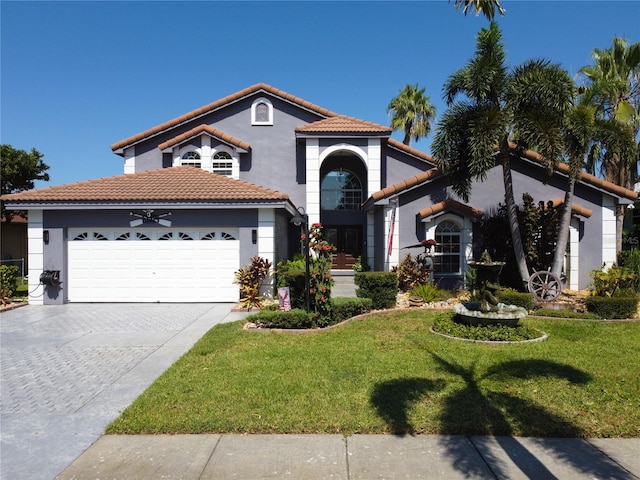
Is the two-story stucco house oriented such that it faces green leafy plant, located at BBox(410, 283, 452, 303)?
no

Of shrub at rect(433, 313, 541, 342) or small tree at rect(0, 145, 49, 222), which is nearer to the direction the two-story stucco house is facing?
the shrub

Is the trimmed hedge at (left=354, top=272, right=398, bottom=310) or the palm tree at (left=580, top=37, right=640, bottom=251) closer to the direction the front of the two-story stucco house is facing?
the trimmed hedge

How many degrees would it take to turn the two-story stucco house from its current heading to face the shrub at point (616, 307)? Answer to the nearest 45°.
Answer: approximately 90° to its left

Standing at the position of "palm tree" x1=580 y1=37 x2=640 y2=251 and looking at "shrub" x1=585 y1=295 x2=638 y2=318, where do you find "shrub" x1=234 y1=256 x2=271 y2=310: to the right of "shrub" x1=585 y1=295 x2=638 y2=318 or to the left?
right

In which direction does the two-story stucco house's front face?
toward the camera

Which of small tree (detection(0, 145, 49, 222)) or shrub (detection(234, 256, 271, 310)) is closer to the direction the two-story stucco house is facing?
the shrub

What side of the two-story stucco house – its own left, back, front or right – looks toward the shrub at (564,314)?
left

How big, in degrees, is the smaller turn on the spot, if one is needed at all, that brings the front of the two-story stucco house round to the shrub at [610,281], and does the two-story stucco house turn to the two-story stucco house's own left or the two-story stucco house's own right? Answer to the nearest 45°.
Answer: approximately 90° to the two-story stucco house's own left

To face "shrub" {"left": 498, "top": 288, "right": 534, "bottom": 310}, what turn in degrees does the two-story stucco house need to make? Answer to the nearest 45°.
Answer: approximately 90° to its left

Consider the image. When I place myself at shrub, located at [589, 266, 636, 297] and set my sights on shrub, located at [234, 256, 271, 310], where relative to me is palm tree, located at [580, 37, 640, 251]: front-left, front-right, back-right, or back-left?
back-right

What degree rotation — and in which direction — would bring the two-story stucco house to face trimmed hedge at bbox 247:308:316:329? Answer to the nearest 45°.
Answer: approximately 45° to its left

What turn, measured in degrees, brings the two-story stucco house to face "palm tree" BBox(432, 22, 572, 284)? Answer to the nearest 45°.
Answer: approximately 90° to its left

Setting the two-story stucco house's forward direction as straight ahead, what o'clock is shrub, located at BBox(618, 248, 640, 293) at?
The shrub is roughly at 9 o'clock from the two-story stucco house.

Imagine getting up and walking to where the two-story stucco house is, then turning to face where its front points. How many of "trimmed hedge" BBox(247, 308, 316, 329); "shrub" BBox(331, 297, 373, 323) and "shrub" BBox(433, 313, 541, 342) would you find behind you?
0

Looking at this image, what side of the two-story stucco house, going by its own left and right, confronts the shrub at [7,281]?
right
